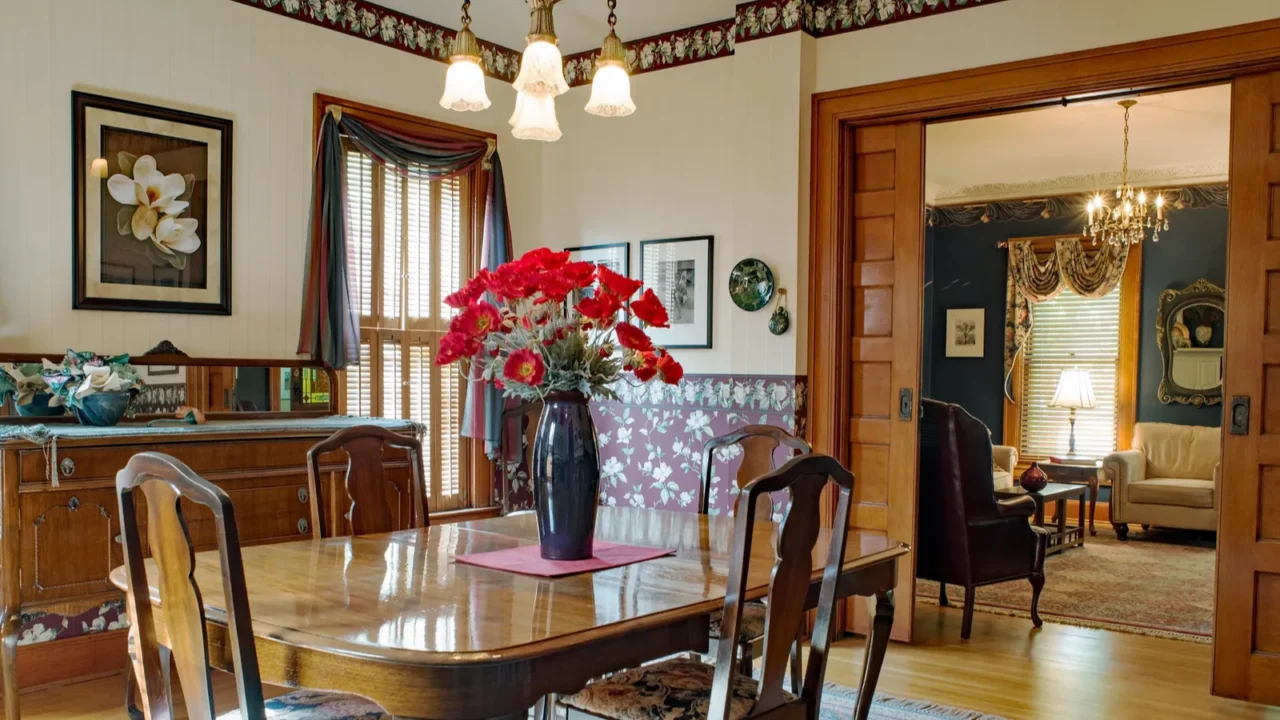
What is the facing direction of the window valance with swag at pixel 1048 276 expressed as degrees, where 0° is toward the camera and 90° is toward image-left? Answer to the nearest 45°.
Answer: approximately 0°

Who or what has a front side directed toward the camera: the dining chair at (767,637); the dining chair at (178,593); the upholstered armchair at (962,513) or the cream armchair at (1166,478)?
the cream armchair

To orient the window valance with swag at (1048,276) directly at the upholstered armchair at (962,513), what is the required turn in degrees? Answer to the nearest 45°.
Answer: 0° — it already faces it

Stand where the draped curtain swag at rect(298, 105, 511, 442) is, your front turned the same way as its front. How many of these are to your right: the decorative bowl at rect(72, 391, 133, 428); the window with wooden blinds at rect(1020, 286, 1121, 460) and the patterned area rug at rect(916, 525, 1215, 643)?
1

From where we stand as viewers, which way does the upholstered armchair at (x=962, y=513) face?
facing away from the viewer and to the right of the viewer

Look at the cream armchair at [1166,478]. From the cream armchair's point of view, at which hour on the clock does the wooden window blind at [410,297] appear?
The wooden window blind is roughly at 1 o'clock from the cream armchair.

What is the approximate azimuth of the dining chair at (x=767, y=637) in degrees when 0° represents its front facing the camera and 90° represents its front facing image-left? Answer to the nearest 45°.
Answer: approximately 135°

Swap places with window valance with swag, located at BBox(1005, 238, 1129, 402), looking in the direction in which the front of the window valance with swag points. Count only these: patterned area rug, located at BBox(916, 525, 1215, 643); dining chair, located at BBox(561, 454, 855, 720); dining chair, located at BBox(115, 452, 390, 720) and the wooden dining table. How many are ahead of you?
4

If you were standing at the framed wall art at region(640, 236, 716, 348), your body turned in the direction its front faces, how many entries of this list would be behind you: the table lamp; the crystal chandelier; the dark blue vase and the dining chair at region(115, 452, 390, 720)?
2

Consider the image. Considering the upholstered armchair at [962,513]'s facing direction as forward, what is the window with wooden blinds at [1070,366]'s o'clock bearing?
The window with wooden blinds is roughly at 11 o'clock from the upholstered armchair.
